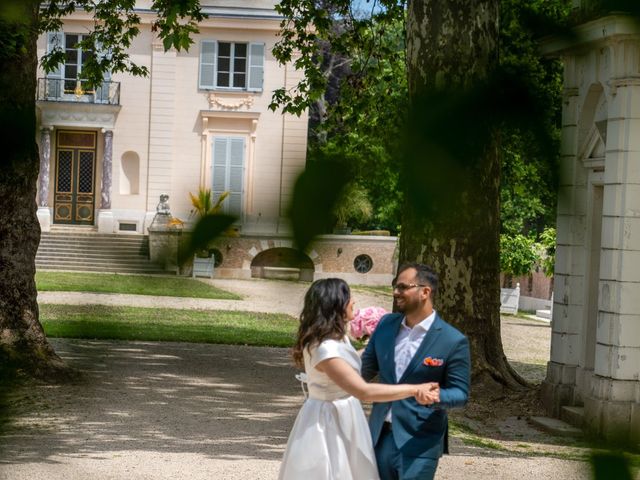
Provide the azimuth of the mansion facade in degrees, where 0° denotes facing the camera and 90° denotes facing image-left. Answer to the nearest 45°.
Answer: approximately 0°

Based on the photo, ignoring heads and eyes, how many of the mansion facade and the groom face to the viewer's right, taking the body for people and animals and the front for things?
0

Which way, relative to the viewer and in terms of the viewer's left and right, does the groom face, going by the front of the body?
facing the viewer and to the left of the viewer

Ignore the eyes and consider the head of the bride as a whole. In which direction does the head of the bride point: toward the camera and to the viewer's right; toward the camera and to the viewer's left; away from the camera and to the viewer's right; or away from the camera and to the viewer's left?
away from the camera and to the viewer's right

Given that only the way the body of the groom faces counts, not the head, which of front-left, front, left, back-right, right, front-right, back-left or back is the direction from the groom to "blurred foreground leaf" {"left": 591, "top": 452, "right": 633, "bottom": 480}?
front-left

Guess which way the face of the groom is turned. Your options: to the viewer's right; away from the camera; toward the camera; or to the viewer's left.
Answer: to the viewer's left
